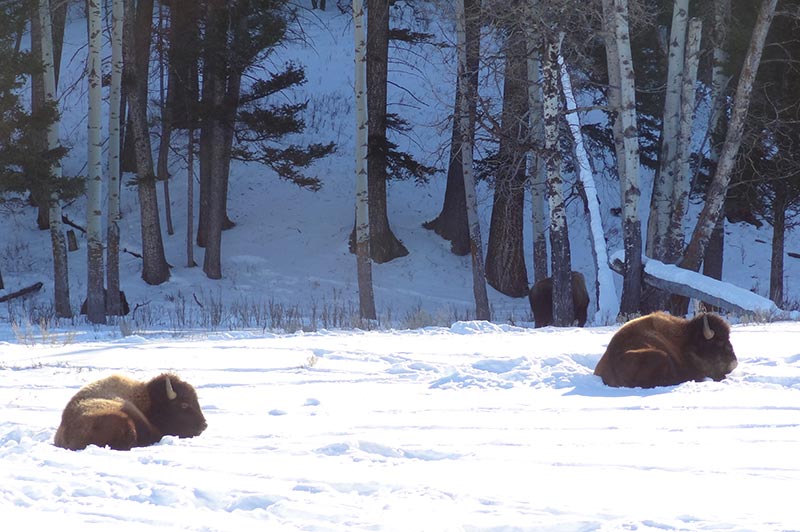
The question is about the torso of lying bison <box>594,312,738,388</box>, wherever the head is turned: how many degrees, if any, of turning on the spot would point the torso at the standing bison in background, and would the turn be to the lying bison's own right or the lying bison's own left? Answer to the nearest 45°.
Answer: approximately 90° to the lying bison's own left

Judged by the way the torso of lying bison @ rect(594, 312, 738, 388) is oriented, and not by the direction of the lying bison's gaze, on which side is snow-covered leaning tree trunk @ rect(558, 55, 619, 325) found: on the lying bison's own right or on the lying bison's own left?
on the lying bison's own left

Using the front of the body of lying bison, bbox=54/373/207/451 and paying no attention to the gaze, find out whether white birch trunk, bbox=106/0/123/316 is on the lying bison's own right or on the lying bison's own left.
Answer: on the lying bison's own left

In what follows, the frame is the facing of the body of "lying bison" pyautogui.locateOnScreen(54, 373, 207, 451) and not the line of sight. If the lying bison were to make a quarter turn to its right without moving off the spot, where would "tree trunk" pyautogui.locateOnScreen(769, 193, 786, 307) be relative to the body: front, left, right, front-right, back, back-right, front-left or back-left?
back-left

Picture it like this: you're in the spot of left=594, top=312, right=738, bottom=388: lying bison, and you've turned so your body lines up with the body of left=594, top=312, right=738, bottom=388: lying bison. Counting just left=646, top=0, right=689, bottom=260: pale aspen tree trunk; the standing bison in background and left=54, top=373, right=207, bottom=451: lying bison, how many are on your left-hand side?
2

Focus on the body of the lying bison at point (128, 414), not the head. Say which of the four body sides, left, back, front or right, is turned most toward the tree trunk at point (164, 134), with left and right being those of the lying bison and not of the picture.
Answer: left

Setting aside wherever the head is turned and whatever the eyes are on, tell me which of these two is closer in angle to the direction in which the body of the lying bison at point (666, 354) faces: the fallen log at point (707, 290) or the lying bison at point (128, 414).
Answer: the fallen log

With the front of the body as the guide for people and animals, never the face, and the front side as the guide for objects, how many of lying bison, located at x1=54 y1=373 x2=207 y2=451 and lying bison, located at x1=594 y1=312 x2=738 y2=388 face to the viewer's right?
2

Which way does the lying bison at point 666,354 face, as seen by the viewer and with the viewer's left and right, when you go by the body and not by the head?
facing to the right of the viewer

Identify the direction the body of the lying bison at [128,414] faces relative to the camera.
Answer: to the viewer's right

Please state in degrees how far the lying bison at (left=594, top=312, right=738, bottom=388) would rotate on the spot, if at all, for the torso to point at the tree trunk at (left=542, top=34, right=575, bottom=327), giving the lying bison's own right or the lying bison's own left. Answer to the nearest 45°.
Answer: approximately 90° to the lying bison's own left

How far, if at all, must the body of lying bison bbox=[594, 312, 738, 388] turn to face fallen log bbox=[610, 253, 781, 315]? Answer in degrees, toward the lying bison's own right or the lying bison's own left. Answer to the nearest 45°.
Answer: approximately 90° to the lying bison's own left

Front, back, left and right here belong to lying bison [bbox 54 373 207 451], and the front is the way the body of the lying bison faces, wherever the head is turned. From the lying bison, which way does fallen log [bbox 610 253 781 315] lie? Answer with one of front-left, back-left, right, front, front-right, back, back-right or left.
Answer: front-left

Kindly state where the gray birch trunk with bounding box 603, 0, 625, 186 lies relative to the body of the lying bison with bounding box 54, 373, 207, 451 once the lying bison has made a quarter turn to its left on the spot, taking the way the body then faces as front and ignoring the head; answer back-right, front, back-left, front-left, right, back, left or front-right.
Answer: front-right

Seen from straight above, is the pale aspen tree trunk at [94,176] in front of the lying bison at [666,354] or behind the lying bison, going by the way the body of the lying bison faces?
behind
